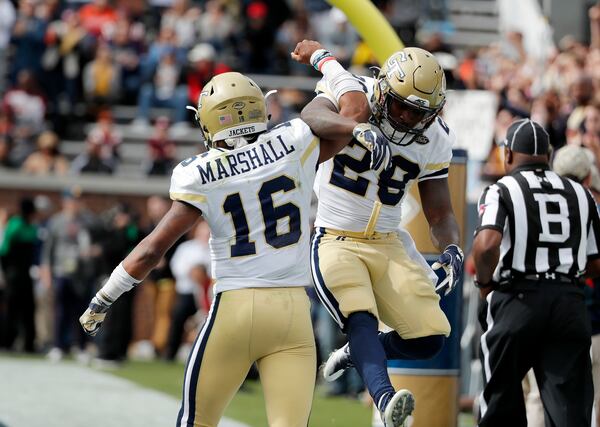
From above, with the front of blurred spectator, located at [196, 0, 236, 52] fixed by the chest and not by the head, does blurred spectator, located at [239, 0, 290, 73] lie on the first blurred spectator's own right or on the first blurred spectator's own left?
on the first blurred spectator's own left

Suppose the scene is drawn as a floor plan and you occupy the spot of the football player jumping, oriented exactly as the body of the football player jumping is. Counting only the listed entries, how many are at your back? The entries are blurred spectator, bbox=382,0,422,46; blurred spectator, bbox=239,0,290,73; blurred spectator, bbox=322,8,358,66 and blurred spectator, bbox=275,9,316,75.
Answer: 4

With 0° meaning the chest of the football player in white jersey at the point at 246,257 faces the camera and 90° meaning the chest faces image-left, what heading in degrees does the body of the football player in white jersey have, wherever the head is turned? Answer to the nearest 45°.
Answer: approximately 180°

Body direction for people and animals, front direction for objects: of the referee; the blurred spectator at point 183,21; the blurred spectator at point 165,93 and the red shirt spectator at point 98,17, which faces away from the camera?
the referee

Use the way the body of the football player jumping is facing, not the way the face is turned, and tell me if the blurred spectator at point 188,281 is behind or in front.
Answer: behind

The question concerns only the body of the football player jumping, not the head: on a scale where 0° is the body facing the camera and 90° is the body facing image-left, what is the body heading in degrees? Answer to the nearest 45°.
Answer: approximately 0°

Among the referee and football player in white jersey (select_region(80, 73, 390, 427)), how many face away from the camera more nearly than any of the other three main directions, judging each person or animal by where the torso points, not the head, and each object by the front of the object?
2

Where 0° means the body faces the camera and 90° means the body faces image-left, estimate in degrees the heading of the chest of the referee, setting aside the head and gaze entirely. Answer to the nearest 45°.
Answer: approximately 180°

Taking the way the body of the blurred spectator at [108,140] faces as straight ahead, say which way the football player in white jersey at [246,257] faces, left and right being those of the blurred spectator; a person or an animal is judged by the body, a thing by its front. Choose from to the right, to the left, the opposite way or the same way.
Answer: the opposite way
